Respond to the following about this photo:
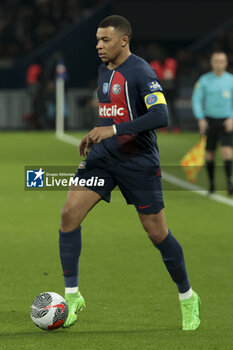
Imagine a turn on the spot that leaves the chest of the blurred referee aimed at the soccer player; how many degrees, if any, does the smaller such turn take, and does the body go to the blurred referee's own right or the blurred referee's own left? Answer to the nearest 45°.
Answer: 0° — they already face them

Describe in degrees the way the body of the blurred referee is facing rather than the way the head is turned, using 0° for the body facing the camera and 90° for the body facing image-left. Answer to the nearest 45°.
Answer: approximately 0°

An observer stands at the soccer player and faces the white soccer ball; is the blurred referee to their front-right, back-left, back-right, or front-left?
back-right

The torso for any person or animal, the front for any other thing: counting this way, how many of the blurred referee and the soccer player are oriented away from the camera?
0

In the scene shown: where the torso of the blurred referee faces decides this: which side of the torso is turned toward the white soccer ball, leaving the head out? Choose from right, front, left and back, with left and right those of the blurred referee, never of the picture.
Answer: front

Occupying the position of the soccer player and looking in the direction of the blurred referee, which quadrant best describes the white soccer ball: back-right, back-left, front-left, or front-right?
back-left
